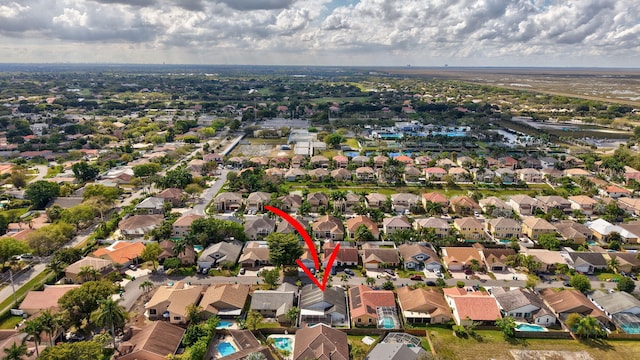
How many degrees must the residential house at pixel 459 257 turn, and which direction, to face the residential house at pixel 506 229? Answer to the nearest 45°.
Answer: approximately 135° to its left

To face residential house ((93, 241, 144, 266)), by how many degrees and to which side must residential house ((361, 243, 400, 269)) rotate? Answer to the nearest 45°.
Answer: approximately 90° to its right

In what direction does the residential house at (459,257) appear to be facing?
toward the camera

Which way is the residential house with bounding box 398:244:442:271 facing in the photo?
toward the camera

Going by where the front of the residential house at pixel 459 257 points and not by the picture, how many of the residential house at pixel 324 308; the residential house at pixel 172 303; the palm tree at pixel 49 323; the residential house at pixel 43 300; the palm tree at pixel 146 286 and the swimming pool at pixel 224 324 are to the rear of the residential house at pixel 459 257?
0

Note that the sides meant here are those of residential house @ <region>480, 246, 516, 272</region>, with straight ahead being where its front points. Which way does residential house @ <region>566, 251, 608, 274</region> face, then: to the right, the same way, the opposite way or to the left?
the same way

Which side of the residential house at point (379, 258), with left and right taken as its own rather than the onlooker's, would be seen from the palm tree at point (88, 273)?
right

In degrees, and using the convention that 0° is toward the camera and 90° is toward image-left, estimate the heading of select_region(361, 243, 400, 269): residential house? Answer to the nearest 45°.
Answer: approximately 0°

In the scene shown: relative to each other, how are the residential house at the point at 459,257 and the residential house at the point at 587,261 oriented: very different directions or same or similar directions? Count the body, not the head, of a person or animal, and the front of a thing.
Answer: same or similar directions

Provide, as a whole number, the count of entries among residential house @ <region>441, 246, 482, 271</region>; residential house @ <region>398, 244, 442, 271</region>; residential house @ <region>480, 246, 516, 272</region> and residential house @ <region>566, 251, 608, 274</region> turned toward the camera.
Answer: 4

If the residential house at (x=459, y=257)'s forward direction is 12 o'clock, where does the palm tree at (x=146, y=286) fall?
The palm tree is roughly at 2 o'clock from the residential house.

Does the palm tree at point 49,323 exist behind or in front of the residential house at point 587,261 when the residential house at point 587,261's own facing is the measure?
in front

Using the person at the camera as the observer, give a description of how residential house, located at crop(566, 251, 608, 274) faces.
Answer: facing the viewer

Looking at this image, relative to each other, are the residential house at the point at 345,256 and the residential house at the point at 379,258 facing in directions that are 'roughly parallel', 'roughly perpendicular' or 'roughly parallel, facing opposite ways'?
roughly parallel

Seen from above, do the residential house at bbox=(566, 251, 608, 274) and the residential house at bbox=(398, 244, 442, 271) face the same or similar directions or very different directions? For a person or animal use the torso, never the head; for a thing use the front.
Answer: same or similar directions

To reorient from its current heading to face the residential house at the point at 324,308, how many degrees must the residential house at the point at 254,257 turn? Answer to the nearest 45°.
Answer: approximately 45° to its left

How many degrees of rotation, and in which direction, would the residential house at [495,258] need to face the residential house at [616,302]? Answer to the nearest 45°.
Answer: approximately 45° to its left

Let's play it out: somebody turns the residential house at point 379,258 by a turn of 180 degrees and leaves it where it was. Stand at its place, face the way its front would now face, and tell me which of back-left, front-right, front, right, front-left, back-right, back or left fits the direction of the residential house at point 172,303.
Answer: back-left
